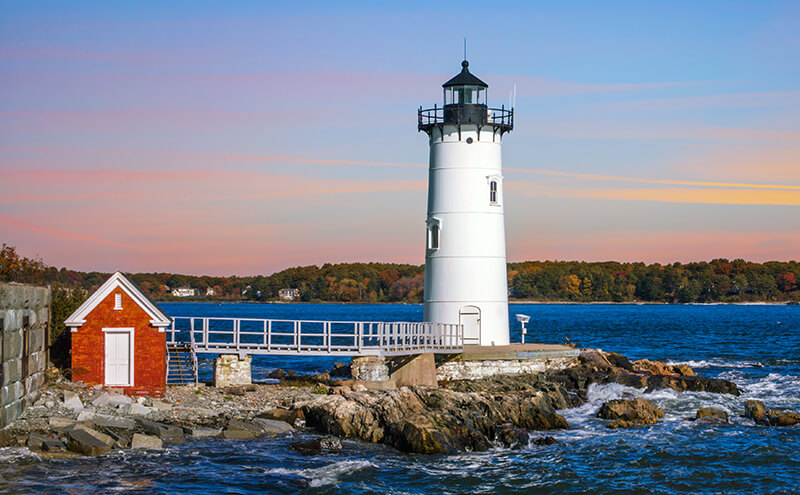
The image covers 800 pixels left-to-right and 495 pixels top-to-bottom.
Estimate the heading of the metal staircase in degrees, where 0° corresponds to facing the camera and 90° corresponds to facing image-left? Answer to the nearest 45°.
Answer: approximately 0°

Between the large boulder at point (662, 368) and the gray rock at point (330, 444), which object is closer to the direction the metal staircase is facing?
the gray rock

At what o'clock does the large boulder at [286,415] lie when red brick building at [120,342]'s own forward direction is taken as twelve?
The large boulder is roughly at 10 o'clock from the red brick building.

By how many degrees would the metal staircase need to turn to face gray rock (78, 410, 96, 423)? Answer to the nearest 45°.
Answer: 0° — it already faces it

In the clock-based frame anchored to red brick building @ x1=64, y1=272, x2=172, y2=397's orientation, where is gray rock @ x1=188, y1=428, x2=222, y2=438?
The gray rock is roughly at 11 o'clock from the red brick building.

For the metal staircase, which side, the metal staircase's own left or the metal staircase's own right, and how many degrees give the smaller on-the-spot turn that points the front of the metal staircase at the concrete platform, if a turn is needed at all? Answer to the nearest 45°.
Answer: approximately 90° to the metal staircase's own left

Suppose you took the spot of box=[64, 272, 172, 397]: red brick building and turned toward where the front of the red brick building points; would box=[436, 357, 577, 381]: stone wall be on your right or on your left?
on your left

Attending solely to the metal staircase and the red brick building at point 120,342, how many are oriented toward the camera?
2

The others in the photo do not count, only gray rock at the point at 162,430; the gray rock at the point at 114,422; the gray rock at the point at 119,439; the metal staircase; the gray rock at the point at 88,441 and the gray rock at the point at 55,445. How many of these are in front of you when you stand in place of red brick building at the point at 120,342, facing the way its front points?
5
